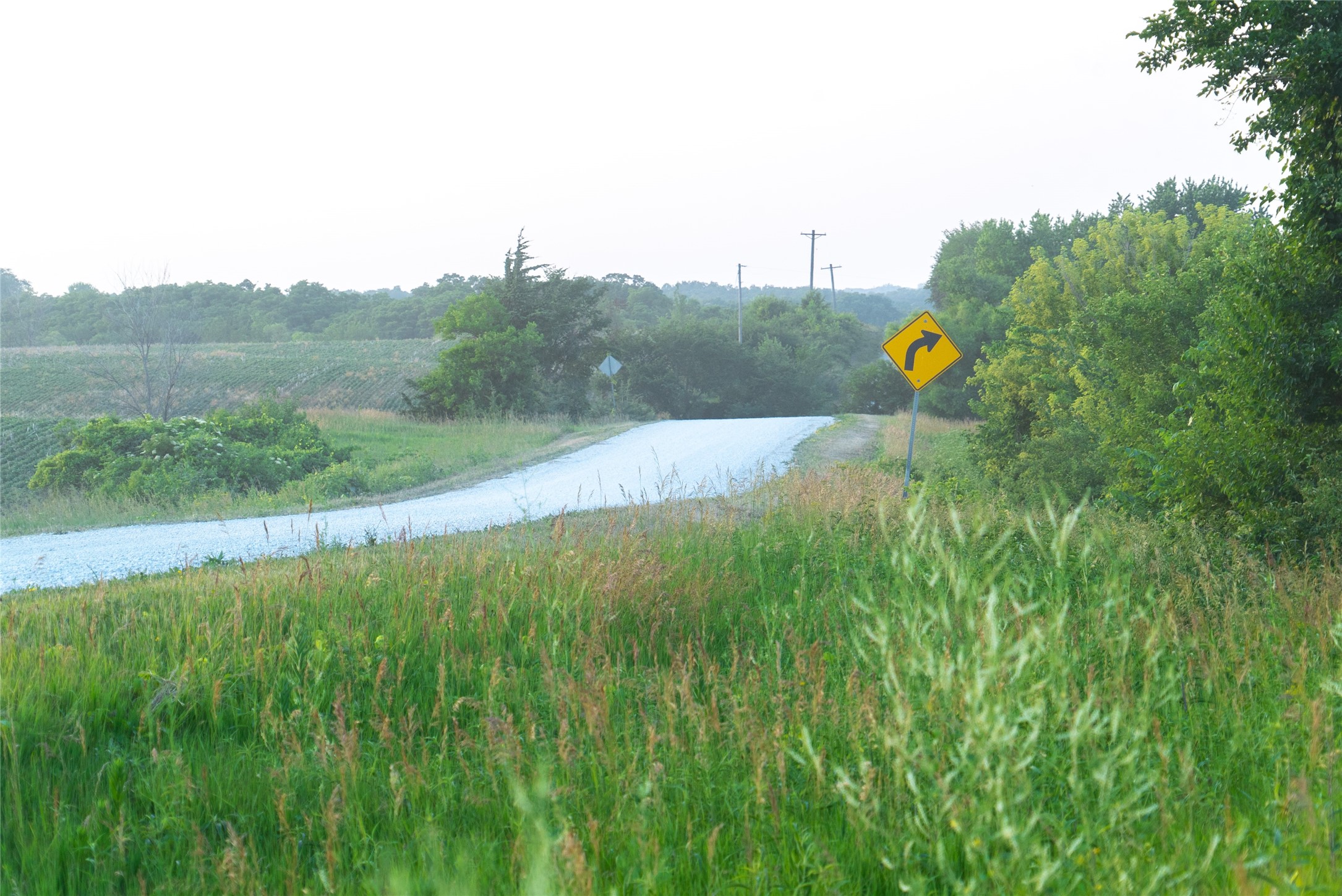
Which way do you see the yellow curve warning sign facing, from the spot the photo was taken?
facing the viewer

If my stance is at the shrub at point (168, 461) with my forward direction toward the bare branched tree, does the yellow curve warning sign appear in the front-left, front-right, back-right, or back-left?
back-right

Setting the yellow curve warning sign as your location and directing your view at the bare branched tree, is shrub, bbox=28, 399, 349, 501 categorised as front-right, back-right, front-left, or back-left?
front-left

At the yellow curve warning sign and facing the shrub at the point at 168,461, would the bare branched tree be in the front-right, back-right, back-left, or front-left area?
front-right

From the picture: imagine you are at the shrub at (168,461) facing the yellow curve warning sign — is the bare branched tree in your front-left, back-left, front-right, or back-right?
back-left

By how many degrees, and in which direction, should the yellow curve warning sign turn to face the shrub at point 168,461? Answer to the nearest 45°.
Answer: approximately 90° to its right

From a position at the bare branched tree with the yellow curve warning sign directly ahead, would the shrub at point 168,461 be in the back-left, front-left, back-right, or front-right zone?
front-right

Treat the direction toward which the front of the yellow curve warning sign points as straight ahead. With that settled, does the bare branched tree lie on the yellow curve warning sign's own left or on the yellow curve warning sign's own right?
on the yellow curve warning sign's own right
